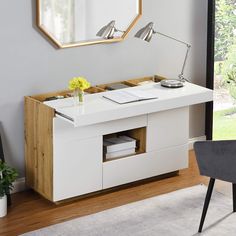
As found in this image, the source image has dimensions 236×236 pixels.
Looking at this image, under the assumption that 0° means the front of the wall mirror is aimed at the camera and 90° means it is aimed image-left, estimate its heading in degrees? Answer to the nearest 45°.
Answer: approximately 315°

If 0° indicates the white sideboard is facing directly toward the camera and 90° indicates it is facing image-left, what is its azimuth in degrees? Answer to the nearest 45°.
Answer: approximately 315°

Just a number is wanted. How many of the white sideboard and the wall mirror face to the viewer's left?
0

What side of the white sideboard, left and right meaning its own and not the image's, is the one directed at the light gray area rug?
front

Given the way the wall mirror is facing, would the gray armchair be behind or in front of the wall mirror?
in front
